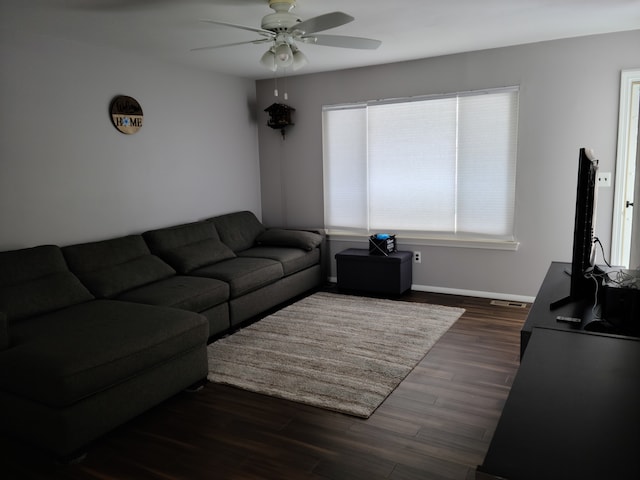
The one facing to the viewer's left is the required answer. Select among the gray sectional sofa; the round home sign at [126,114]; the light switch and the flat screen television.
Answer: the flat screen television

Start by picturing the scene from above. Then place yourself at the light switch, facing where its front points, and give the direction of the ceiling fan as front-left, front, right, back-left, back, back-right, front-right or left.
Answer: front-right

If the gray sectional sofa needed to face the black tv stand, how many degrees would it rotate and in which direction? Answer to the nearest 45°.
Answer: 0° — it already faces it

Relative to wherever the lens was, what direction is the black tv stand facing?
facing to the left of the viewer

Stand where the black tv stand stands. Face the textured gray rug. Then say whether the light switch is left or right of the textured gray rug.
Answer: right

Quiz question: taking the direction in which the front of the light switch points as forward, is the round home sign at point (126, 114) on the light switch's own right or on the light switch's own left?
on the light switch's own right

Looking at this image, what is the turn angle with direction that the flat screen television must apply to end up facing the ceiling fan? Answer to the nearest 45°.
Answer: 0° — it already faces it

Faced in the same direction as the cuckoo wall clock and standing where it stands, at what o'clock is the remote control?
The remote control is roughly at 10 o'clock from the cuckoo wall clock.

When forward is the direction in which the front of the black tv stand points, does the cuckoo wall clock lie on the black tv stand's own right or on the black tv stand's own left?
on the black tv stand's own right

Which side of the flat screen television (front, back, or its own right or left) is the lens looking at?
left

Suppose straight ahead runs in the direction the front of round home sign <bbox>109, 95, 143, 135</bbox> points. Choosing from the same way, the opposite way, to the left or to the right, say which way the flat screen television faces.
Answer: the opposite way

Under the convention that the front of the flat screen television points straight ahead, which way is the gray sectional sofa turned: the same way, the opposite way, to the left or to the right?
the opposite way

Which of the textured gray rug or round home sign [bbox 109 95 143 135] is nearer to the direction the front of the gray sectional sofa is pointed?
the textured gray rug
